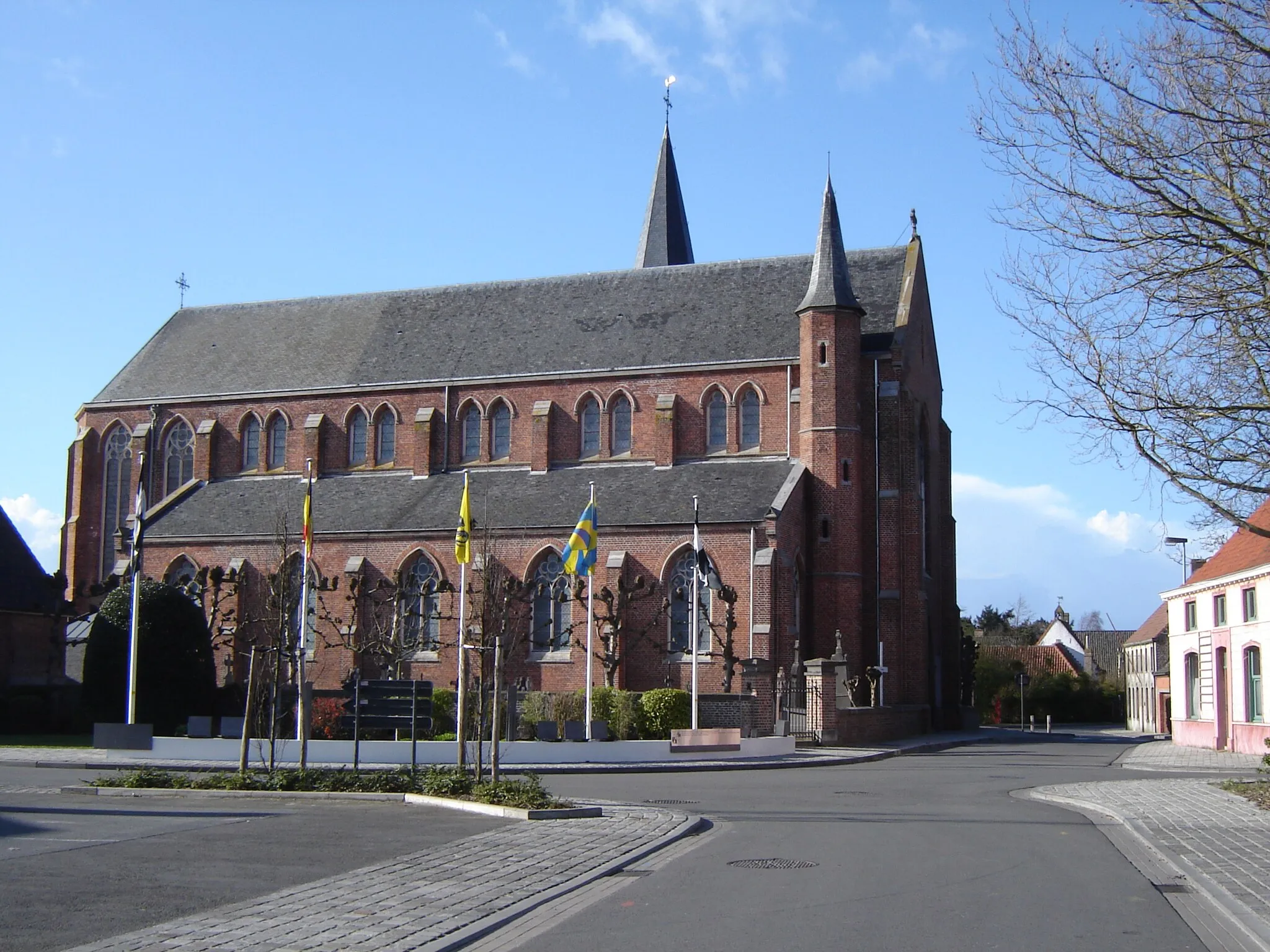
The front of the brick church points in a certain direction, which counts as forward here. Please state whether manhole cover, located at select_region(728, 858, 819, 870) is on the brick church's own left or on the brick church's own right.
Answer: on the brick church's own right

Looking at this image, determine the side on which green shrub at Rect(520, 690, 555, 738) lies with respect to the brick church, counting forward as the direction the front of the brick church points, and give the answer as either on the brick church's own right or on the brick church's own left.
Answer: on the brick church's own right

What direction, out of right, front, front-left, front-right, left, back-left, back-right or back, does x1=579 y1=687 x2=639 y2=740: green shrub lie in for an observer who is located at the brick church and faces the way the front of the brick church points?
right

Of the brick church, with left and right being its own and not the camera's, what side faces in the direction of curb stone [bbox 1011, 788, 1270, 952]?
right

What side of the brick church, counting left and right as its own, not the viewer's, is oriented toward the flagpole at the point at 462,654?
right

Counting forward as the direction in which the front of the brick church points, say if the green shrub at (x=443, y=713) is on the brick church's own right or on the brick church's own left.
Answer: on the brick church's own right

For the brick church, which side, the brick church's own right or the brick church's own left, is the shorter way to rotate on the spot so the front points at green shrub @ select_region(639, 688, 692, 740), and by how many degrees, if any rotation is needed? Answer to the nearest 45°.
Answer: approximately 90° to the brick church's own right

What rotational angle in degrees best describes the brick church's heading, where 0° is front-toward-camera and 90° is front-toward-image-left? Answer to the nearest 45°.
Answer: approximately 270°

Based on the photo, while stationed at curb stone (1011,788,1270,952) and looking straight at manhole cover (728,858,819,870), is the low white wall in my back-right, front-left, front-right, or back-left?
front-right

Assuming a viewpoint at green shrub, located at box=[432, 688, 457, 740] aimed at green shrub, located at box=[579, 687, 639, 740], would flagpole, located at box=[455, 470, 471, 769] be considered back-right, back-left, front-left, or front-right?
front-right

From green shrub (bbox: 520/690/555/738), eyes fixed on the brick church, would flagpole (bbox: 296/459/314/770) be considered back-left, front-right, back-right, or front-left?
back-left
